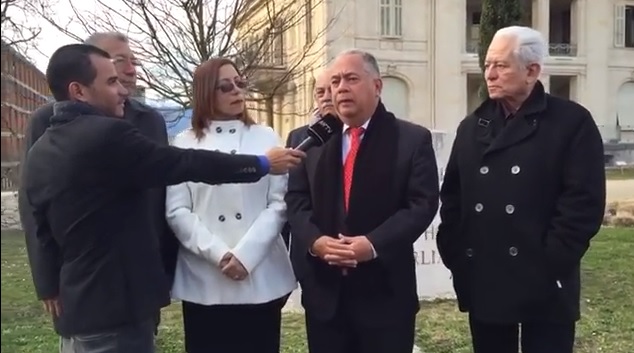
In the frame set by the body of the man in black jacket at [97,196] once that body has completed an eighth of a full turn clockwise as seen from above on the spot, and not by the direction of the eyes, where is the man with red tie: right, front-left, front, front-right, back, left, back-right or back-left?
front

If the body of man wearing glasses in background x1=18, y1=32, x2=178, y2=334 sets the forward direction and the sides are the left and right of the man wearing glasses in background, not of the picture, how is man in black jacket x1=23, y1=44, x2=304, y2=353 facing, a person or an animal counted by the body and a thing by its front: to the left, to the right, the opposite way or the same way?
to the left

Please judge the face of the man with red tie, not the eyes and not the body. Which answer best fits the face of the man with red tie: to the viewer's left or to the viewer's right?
to the viewer's left

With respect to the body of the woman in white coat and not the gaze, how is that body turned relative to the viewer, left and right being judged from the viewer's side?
facing the viewer

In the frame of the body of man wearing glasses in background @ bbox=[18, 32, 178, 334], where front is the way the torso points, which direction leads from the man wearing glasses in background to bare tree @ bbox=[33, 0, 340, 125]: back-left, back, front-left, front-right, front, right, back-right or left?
back-left

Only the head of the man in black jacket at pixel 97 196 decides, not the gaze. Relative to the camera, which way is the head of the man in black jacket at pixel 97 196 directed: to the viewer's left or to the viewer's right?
to the viewer's right

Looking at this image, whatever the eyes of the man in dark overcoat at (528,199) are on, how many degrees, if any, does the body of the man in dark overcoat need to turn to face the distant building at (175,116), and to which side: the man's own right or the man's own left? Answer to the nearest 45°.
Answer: approximately 90° to the man's own right

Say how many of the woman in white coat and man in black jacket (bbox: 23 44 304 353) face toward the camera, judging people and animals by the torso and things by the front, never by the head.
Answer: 1

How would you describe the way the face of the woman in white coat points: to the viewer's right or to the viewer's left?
to the viewer's right

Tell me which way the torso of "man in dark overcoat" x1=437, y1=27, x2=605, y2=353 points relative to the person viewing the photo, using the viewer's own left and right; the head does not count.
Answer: facing the viewer and to the left of the viewer

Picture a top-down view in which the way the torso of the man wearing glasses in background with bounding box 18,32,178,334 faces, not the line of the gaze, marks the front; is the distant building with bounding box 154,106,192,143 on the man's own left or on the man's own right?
on the man's own left

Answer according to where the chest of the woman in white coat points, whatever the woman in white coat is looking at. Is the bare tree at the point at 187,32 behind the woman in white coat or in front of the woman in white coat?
behind

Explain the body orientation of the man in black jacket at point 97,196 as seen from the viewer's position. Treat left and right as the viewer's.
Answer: facing away from the viewer and to the right of the viewer

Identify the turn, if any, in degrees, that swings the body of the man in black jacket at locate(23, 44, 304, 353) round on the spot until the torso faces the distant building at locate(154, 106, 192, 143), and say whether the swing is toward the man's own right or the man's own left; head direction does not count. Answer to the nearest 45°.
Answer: approximately 45° to the man's own left

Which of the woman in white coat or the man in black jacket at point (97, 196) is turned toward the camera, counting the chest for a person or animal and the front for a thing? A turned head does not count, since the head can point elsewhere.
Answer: the woman in white coat

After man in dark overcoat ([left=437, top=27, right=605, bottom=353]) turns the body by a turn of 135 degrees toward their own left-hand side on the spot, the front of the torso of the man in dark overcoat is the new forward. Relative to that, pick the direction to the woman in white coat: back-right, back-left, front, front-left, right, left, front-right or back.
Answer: back
